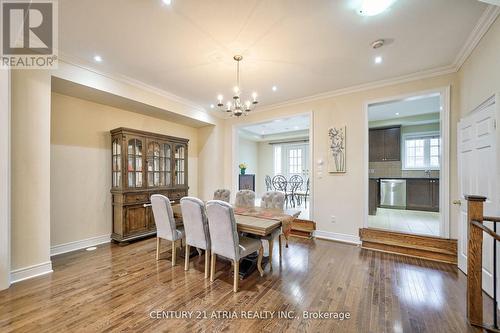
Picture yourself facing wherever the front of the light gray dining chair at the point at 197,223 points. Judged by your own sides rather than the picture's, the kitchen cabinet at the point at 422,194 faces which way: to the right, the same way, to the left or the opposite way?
the opposite way

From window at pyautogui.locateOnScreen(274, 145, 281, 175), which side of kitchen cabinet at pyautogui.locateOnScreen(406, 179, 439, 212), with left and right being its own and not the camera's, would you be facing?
right

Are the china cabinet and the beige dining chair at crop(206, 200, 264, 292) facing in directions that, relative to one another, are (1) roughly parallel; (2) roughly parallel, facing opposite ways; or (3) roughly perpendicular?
roughly perpendicular

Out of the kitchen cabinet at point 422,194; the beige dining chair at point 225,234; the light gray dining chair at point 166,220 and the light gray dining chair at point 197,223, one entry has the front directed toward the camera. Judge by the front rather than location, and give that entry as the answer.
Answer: the kitchen cabinet

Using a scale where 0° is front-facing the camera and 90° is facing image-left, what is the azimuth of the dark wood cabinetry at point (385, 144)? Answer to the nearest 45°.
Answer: approximately 0°

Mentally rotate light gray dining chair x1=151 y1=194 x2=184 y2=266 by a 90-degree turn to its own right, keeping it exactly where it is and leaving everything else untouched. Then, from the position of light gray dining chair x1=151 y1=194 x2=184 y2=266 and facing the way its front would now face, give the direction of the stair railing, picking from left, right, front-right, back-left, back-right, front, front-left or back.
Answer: front

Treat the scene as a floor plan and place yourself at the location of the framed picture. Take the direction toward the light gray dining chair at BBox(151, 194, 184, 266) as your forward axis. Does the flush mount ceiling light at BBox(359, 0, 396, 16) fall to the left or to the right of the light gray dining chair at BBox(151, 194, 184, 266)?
left

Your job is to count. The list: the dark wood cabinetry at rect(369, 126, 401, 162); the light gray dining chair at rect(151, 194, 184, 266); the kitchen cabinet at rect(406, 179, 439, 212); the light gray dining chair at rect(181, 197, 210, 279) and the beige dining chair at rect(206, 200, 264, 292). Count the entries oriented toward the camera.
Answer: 2

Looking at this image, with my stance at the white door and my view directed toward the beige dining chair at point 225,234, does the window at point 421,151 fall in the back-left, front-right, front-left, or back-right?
back-right

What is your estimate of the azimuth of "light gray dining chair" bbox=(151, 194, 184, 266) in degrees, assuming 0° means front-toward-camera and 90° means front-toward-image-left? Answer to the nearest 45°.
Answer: approximately 225°

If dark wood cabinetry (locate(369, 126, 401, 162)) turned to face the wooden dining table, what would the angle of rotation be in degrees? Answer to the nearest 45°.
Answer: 0° — it already faces it
